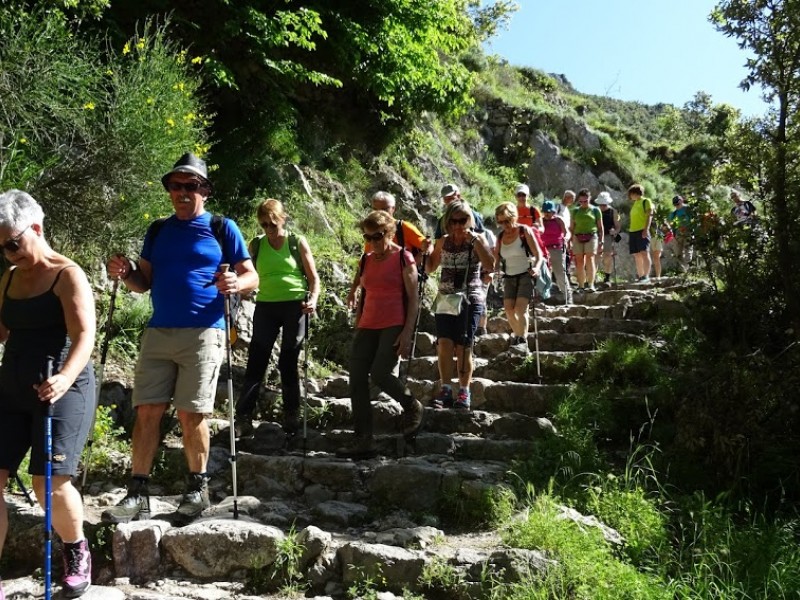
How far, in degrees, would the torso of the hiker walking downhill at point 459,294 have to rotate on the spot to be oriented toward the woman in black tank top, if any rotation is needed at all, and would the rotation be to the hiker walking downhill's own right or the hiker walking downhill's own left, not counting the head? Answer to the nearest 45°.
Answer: approximately 45° to the hiker walking downhill's own right

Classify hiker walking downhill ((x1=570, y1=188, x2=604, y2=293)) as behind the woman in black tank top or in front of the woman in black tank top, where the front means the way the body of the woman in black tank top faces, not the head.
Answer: behind

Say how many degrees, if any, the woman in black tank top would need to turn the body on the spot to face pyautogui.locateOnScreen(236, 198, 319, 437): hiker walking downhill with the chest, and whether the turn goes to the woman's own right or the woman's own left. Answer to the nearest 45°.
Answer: approximately 180°

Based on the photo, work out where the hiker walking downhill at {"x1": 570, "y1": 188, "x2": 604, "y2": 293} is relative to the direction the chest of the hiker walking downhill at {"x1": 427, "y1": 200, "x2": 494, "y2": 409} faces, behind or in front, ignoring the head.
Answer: behind

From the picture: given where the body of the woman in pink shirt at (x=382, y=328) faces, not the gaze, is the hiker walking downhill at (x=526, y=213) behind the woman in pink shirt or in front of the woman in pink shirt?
behind

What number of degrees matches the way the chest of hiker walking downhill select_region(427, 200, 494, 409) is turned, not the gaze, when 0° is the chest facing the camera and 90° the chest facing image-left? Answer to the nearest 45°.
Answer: approximately 0°

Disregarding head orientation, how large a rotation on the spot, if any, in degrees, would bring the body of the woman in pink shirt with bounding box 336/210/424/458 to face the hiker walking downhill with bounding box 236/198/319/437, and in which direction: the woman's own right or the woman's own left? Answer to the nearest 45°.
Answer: approximately 90° to the woman's own right

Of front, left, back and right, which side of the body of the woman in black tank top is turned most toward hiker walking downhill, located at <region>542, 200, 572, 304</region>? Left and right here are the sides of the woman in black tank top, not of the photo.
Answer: back
